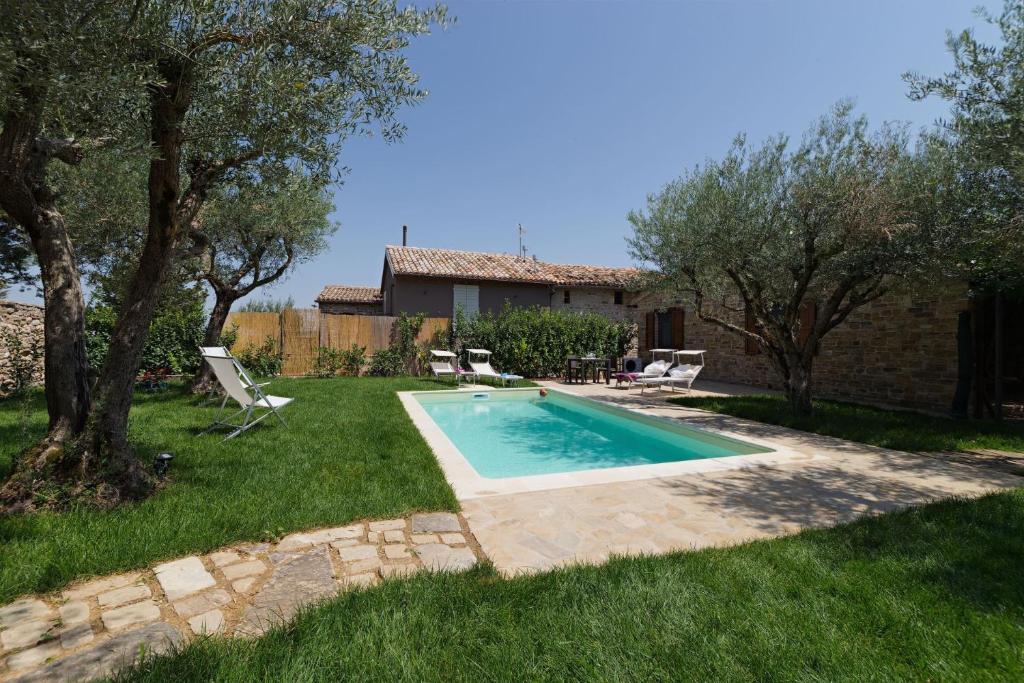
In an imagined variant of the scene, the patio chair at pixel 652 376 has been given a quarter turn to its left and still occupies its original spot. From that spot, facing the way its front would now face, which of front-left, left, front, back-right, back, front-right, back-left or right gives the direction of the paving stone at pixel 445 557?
front-right

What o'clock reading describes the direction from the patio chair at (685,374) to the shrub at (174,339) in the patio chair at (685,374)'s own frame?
The shrub is roughly at 1 o'clock from the patio chair.

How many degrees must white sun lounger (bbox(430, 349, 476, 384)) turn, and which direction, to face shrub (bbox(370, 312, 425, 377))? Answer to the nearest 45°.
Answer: approximately 180°

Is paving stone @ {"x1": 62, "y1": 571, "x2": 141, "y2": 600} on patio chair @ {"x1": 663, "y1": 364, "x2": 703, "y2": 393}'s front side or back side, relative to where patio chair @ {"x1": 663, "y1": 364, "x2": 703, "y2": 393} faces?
on the front side

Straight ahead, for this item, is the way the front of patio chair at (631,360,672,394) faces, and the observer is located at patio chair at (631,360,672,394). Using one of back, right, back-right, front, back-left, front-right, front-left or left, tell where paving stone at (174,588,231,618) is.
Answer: front-left

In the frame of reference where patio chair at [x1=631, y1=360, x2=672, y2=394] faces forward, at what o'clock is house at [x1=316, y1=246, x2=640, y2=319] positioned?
The house is roughly at 3 o'clock from the patio chair.

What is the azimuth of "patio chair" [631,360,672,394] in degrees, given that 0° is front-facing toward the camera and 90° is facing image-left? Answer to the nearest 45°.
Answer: approximately 45°

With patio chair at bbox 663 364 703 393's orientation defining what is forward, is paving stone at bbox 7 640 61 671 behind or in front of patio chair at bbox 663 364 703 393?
in front

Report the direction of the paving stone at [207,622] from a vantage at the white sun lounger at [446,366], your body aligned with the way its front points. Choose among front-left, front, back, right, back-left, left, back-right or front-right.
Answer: front-right

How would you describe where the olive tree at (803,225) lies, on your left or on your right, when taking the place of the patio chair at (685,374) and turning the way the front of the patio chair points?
on your left

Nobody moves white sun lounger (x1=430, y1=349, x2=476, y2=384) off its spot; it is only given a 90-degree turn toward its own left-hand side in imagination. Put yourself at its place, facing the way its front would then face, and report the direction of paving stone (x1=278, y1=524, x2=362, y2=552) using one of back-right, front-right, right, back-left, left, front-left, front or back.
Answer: back-right

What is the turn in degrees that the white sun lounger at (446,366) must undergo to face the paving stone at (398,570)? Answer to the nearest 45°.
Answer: approximately 45° to its right

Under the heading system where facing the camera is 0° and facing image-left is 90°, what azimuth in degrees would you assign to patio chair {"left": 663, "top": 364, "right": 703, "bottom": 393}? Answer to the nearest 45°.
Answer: approximately 45°

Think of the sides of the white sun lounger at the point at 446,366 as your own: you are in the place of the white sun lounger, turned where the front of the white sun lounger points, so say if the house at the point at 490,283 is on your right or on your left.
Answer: on your left

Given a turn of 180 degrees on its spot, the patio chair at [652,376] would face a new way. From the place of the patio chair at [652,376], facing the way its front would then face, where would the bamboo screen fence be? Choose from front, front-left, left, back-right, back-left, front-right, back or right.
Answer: back-left

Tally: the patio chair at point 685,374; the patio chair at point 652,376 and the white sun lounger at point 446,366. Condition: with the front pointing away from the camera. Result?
0

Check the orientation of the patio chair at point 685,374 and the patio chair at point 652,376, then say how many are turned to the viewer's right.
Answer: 0

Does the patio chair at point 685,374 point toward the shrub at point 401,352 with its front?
no
